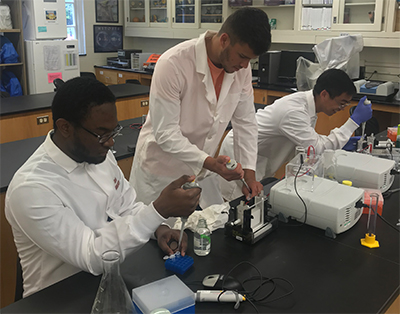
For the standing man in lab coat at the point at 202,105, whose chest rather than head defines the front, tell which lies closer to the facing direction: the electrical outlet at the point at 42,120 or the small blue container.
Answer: the small blue container

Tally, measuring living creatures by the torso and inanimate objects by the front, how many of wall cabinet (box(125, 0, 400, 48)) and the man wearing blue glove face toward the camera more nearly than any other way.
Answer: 1

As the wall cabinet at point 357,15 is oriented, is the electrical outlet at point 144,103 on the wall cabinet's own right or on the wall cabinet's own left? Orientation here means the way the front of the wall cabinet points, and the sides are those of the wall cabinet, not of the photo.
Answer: on the wall cabinet's own right

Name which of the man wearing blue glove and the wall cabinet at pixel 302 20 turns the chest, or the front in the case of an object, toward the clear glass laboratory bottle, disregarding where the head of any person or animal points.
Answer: the wall cabinet

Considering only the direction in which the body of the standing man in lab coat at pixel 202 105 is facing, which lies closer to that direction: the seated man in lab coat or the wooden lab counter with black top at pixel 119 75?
the seated man in lab coat

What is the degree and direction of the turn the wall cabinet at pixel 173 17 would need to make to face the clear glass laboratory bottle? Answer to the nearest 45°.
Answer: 0° — it already faces it

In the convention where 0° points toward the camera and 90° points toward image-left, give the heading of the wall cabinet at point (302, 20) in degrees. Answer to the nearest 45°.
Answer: approximately 0°

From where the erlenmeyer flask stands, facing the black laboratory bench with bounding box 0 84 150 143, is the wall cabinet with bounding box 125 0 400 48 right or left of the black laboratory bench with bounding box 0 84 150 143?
right

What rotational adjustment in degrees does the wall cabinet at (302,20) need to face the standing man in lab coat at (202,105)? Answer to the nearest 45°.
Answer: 0° — it already faces them
